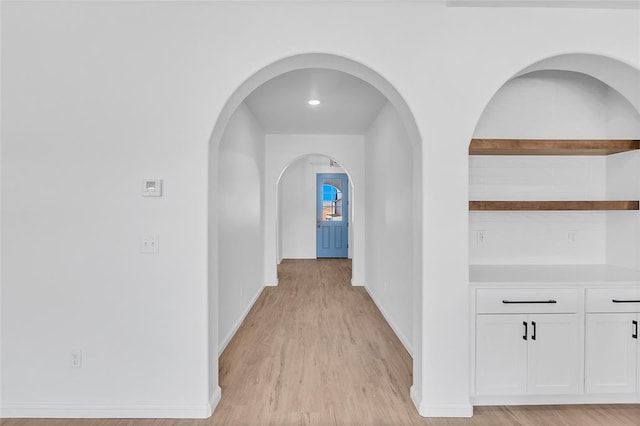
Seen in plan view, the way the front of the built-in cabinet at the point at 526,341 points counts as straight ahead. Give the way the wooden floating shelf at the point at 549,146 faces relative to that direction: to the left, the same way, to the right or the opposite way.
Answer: the same way

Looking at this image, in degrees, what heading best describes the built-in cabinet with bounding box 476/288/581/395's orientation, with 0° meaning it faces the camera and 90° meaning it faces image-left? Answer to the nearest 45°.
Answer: approximately 0°

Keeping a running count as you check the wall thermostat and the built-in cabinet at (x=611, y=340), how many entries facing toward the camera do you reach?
2

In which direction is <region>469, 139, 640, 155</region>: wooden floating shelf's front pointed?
toward the camera

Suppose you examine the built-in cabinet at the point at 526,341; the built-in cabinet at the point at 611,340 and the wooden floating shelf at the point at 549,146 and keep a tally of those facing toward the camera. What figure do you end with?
3

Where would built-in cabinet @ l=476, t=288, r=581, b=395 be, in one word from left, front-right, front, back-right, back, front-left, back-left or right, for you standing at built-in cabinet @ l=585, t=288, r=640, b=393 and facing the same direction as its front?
front-right

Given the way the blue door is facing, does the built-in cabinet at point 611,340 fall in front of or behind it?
in front

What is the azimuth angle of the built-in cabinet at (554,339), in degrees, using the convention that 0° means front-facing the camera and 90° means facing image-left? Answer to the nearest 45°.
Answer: approximately 0°

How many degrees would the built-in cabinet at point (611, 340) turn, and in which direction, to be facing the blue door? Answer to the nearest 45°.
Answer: approximately 135° to its right

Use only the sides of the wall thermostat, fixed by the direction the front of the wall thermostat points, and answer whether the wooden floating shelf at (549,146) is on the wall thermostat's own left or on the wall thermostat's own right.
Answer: on the wall thermostat's own left

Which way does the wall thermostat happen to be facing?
toward the camera

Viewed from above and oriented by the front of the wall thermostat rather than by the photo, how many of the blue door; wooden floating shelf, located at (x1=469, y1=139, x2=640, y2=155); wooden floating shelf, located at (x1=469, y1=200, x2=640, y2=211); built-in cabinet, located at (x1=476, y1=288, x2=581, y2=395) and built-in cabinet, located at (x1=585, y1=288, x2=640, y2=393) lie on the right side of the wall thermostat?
0
